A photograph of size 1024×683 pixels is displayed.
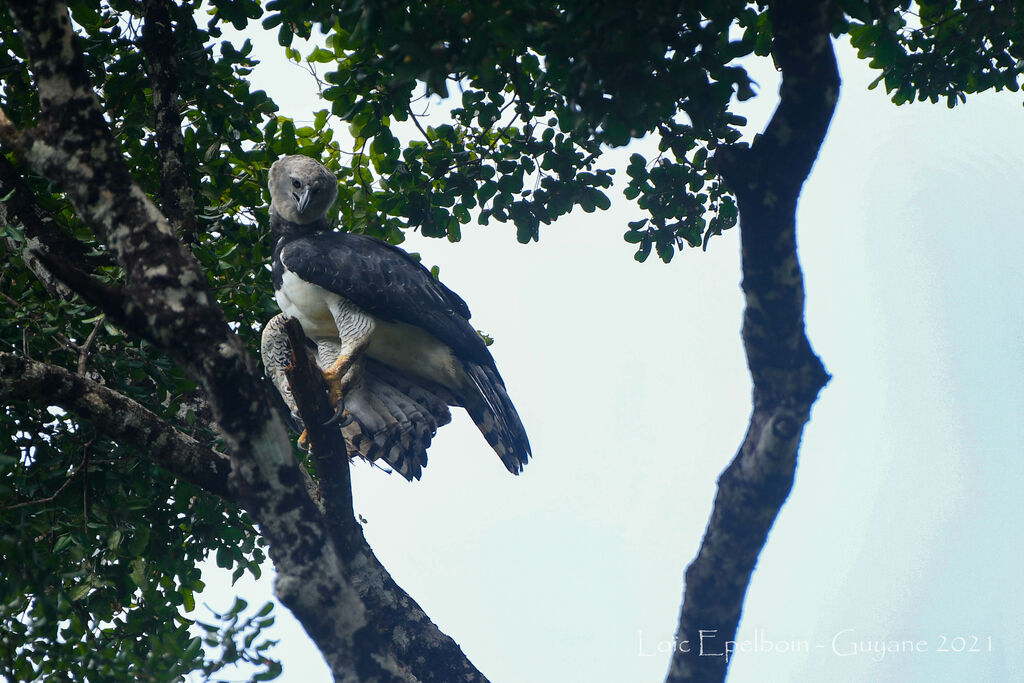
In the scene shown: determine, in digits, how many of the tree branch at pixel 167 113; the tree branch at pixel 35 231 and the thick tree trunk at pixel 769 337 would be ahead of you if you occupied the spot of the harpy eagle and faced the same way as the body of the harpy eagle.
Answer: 2

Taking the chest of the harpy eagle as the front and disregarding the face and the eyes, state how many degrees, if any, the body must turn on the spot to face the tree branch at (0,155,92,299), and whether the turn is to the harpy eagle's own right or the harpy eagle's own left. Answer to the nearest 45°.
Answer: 0° — it already faces it

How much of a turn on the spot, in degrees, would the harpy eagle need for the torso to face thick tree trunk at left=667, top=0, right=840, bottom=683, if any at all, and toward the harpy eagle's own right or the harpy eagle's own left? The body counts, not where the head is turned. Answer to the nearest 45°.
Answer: approximately 135° to the harpy eagle's own left

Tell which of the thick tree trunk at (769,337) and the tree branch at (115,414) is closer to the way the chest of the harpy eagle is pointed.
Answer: the tree branch

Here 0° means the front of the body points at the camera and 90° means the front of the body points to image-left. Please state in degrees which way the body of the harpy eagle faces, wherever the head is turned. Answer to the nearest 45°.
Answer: approximately 90°

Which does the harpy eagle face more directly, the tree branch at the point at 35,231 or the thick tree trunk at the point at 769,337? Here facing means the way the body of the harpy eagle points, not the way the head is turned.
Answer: the tree branch
